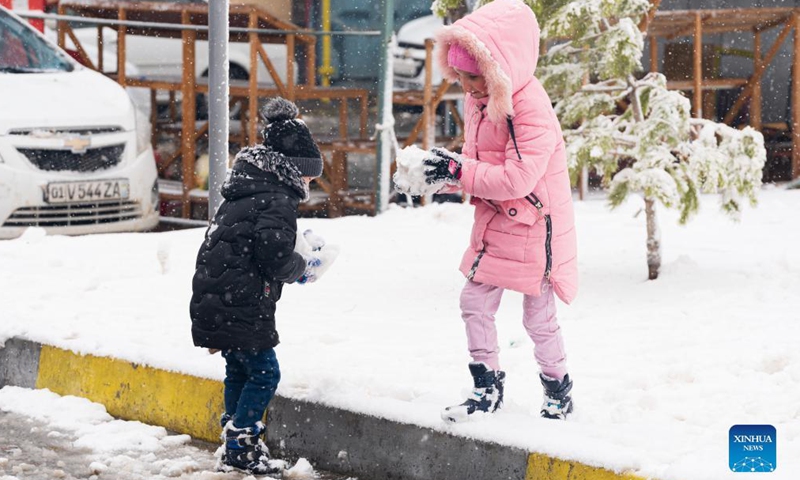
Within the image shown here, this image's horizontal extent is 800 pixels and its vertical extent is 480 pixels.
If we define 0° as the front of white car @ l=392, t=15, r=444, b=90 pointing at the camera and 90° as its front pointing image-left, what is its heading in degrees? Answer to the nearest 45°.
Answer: approximately 45°

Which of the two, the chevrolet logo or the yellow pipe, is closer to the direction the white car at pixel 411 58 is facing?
the chevrolet logo

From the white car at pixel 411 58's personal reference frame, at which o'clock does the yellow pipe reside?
The yellow pipe is roughly at 4 o'clock from the white car.

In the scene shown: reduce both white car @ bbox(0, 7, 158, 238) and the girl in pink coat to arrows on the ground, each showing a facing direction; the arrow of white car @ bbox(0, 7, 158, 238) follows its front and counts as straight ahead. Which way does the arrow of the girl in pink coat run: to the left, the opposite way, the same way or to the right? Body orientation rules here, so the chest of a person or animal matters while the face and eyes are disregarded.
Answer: to the right

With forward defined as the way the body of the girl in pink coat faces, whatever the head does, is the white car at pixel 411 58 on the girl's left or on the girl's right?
on the girl's right

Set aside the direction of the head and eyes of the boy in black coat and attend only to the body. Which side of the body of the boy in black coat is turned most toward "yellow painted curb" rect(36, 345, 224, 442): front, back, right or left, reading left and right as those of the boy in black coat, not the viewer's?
left

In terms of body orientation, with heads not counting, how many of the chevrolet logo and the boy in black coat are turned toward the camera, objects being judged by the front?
1

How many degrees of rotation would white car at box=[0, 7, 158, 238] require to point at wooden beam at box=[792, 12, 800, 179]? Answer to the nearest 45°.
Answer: approximately 45° to its left

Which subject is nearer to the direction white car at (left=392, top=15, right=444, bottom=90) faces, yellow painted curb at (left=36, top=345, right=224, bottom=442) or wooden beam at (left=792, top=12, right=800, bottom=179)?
the yellow painted curb

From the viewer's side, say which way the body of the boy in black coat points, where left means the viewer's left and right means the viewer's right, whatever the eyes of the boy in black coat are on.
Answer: facing away from the viewer and to the right of the viewer

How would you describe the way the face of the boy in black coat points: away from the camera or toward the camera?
away from the camera
